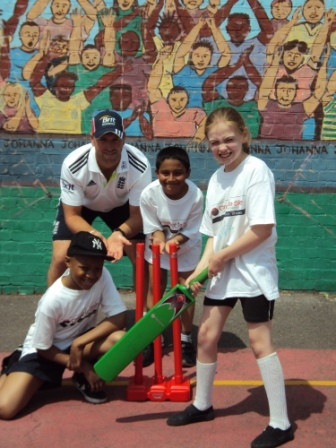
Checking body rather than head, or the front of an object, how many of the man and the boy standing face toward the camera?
2

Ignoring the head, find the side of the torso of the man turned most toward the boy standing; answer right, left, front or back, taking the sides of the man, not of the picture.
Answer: left

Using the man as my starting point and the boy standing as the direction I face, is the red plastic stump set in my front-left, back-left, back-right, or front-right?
front-right

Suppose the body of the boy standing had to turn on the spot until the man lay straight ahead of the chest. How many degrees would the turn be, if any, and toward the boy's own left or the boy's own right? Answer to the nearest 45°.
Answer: approximately 90° to the boy's own right

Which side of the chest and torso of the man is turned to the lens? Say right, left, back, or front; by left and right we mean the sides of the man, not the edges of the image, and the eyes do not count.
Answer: front

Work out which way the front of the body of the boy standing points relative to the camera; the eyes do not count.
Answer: toward the camera
